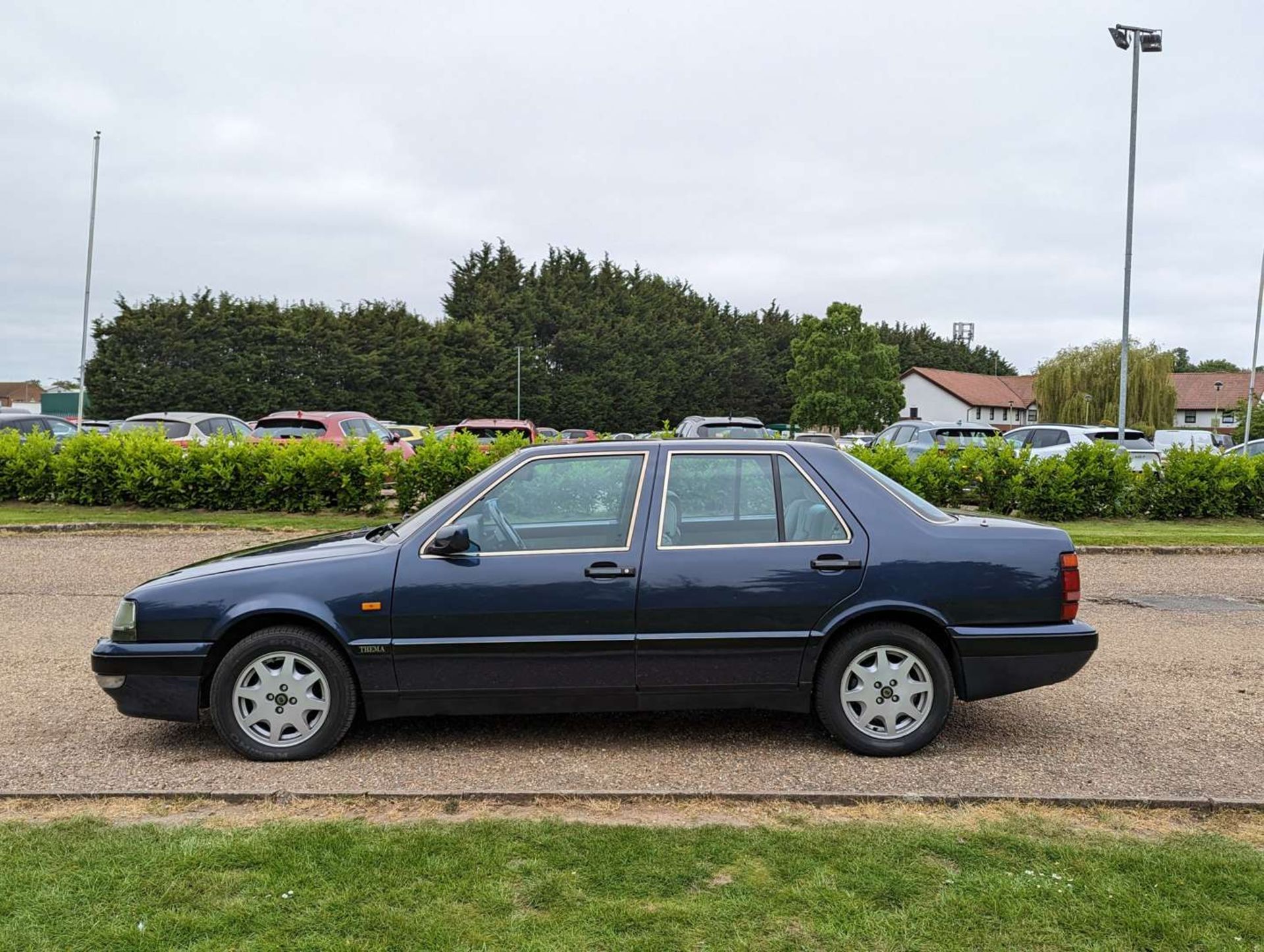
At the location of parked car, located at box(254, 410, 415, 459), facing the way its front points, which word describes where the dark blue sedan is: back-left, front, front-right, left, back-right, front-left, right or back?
back-right

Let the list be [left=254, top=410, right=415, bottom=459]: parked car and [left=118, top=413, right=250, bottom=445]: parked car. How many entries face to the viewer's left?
0

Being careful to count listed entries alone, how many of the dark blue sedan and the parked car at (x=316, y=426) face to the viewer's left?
1

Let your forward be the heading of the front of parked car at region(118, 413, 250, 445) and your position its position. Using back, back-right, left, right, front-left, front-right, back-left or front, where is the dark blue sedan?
back-right

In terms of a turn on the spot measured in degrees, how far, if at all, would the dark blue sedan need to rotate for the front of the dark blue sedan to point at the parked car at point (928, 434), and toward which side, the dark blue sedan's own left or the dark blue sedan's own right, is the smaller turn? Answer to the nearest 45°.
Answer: approximately 90° to the dark blue sedan's own right

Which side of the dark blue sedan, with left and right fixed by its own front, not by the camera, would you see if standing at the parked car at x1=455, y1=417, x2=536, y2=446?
right

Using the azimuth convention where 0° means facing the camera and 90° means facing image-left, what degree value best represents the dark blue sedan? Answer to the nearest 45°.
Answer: approximately 90°

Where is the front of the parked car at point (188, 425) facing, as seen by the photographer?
facing away from the viewer and to the right of the viewer

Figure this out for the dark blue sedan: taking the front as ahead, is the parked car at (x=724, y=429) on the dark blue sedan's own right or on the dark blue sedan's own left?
on the dark blue sedan's own right

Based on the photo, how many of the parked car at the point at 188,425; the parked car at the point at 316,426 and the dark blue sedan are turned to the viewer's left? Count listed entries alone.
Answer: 1

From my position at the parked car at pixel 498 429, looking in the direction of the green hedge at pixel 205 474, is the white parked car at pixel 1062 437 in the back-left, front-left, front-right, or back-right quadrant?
back-left

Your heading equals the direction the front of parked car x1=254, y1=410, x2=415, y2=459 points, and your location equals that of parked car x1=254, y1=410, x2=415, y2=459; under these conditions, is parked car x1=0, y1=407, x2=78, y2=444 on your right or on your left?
on your left

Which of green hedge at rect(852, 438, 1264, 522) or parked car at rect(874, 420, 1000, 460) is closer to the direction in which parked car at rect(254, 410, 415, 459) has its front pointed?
the parked car

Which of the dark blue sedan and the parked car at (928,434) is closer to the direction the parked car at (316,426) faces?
the parked car

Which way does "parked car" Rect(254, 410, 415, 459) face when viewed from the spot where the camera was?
facing away from the viewer and to the right of the viewer
